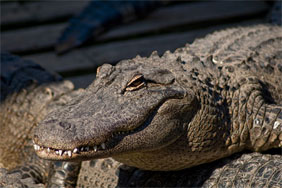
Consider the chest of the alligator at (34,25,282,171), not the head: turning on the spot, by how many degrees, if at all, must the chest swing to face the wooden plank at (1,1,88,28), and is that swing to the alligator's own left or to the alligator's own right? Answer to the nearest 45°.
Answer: approximately 90° to the alligator's own right

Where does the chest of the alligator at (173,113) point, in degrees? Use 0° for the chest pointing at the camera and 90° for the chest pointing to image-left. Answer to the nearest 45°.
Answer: approximately 45°

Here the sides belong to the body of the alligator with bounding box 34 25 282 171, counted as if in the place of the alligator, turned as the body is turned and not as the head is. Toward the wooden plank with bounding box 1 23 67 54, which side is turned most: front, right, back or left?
right

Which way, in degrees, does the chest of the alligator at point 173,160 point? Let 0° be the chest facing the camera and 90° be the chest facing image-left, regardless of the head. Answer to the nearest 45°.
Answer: approximately 45°

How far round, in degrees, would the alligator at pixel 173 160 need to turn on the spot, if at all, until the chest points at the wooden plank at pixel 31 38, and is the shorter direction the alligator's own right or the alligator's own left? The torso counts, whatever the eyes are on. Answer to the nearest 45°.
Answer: approximately 90° to the alligator's own right

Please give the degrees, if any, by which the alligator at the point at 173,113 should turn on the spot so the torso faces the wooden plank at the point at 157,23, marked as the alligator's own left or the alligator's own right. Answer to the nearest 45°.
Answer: approximately 135° to the alligator's own right
